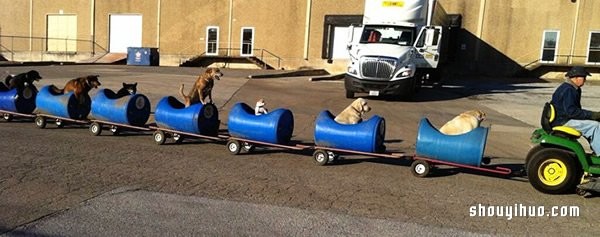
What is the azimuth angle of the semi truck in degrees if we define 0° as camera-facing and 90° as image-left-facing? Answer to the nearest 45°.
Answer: approximately 0°

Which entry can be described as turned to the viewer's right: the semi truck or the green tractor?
the green tractor

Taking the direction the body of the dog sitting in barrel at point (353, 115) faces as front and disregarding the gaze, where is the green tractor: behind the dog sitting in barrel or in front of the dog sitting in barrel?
in front

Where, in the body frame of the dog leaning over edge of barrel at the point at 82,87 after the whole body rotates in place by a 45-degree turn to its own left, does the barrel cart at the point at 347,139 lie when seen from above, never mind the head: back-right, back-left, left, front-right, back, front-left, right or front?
right

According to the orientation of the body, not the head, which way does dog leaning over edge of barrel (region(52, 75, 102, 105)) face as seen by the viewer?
to the viewer's right

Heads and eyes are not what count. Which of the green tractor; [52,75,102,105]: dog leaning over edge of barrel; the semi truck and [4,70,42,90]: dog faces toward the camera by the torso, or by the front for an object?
the semi truck

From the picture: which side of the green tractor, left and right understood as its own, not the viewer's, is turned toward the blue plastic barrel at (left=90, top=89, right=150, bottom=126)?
back

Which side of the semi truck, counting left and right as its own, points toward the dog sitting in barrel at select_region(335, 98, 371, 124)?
front

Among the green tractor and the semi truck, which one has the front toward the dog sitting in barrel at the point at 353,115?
the semi truck

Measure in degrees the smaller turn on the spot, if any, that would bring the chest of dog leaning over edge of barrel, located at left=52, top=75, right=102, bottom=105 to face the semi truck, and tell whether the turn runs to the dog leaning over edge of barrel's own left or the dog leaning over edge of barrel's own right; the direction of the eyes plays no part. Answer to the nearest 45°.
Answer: approximately 45° to the dog leaning over edge of barrel's own left

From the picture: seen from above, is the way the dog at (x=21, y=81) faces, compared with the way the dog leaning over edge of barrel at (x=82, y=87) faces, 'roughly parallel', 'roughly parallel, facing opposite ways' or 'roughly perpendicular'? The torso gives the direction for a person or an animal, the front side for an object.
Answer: roughly parallel

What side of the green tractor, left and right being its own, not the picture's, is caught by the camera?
right

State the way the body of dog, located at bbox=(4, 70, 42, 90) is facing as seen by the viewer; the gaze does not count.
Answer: to the viewer's right

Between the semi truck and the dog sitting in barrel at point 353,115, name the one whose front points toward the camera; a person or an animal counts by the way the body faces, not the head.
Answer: the semi truck
